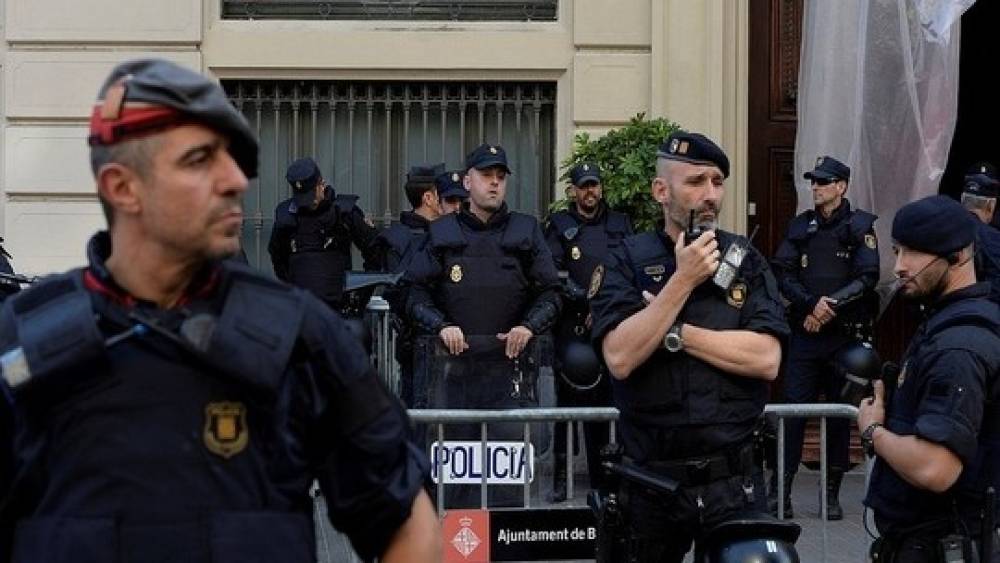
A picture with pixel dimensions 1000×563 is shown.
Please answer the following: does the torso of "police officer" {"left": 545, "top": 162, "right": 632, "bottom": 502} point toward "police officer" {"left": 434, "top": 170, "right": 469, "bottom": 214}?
no

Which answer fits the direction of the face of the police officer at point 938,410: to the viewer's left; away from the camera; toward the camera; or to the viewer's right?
to the viewer's left

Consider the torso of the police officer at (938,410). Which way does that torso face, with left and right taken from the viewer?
facing to the left of the viewer

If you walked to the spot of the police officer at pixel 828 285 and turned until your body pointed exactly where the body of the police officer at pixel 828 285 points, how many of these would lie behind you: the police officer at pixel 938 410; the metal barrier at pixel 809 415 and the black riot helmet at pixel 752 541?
0

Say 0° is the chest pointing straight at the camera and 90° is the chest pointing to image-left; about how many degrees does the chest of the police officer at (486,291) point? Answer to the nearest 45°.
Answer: approximately 0°

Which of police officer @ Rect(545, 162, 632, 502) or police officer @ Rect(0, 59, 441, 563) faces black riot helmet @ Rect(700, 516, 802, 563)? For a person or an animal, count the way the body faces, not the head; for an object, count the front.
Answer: police officer @ Rect(545, 162, 632, 502)

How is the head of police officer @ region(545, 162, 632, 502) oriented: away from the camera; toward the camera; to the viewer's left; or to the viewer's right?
toward the camera

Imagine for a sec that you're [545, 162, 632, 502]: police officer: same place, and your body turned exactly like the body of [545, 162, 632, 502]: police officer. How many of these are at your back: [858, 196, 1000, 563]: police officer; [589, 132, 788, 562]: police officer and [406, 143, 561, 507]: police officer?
0

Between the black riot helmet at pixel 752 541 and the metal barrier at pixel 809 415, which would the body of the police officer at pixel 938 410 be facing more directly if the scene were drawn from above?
the black riot helmet

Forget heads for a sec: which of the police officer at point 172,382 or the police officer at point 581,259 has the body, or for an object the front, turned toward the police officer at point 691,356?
the police officer at point 581,259

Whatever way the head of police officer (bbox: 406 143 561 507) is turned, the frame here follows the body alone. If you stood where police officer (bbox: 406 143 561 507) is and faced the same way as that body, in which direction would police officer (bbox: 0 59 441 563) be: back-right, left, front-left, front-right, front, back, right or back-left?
front

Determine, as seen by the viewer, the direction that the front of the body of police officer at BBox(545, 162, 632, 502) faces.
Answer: toward the camera

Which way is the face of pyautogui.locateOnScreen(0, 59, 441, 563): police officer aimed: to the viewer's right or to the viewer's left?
to the viewer's right

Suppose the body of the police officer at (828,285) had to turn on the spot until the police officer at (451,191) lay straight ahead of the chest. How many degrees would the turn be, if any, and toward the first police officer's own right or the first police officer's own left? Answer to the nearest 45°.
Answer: approximately 45° to the first police officer's own right

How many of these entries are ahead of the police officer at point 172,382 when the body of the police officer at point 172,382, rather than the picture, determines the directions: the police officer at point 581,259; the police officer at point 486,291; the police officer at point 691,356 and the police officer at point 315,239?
0

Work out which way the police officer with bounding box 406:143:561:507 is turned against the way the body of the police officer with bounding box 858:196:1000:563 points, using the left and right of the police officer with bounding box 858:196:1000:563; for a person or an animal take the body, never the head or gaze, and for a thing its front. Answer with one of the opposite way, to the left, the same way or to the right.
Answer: to the left
